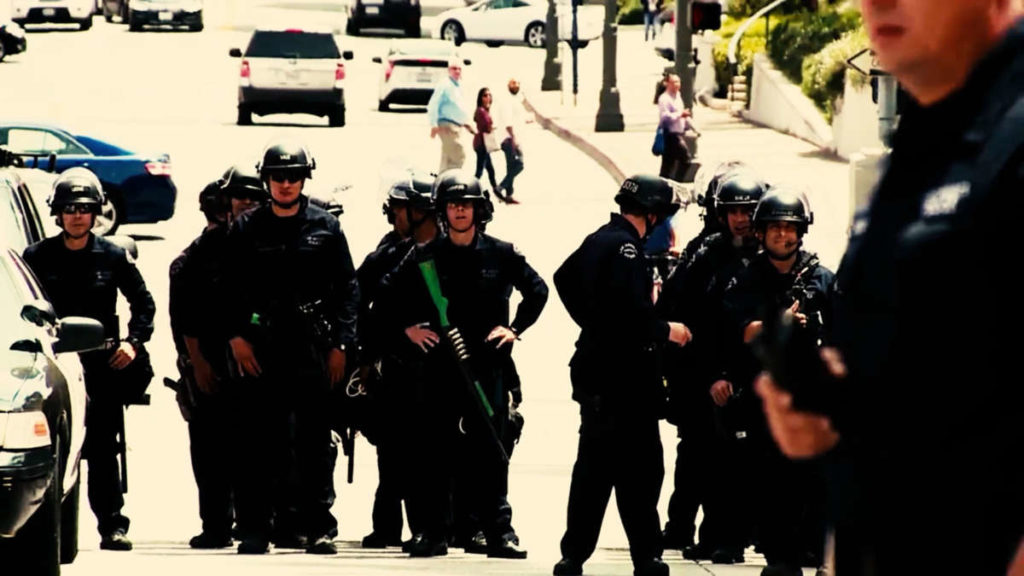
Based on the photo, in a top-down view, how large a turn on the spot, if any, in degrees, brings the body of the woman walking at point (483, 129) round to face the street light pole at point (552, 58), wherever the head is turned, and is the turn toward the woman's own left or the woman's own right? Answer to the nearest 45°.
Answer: approximately 90° to the woman's own left

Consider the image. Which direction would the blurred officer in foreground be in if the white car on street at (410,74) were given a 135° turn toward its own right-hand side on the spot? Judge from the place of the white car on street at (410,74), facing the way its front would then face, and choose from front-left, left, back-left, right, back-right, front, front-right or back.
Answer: front-right

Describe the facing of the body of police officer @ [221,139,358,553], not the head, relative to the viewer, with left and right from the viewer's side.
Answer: facing the viewer

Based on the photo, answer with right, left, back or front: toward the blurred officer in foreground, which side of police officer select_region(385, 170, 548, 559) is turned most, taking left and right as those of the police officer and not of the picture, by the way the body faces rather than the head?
front

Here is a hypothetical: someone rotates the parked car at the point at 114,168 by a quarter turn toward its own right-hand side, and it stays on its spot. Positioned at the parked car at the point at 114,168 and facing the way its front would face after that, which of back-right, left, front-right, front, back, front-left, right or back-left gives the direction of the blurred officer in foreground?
back

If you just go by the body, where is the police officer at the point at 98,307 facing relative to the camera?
toward the camera

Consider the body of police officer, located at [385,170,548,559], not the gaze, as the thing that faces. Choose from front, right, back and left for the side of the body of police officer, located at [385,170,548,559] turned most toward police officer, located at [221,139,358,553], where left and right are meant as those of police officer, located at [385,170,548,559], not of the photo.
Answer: right

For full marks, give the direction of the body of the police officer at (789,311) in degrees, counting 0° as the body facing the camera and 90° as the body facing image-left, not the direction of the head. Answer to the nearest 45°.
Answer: approximately 0°

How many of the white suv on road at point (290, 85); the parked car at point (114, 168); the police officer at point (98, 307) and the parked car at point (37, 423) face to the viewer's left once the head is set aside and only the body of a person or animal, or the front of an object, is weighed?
1

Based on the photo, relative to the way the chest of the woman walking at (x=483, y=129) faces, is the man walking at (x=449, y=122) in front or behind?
behind

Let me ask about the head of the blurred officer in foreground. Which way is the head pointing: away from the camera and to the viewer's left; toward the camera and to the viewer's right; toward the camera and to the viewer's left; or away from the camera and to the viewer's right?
toward the camera and to the viewer's left

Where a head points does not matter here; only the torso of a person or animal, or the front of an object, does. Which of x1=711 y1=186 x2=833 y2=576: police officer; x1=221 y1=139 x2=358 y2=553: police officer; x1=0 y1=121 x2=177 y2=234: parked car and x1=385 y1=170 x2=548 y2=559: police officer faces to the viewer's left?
the parked car

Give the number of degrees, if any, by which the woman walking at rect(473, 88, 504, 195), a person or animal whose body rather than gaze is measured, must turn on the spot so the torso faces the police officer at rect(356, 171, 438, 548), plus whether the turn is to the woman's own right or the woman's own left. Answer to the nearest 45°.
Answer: approximately 90° to the woman's own right

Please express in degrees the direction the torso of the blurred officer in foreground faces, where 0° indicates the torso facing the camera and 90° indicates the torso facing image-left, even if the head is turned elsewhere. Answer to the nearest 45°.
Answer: approximately 45°

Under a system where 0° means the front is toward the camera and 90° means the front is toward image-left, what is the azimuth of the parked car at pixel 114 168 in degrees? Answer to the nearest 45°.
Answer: approximately 90°
